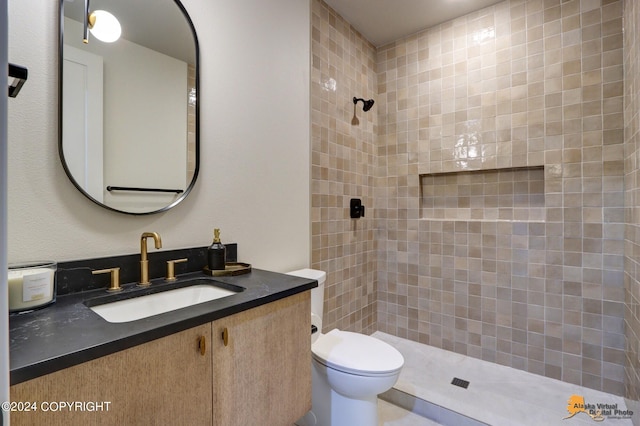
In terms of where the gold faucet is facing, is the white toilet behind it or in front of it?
in front

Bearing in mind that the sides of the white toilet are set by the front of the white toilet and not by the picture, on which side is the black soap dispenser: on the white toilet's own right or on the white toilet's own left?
on the white toilet's own right

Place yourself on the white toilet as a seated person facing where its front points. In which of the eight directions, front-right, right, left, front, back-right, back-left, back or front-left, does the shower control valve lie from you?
back-left

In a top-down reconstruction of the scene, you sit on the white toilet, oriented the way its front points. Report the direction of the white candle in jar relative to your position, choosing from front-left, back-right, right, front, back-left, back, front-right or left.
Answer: right

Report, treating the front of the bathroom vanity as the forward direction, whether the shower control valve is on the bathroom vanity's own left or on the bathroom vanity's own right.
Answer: on the bathroom vanity's own left

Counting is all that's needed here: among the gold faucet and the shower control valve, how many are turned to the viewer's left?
0

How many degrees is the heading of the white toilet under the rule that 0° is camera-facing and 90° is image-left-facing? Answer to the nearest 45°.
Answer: approximately 315°

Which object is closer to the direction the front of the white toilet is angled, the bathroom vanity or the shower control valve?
the bathroom vanity

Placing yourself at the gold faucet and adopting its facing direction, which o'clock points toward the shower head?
The shower head is roughly at 10 o'clock from the gold faucet.

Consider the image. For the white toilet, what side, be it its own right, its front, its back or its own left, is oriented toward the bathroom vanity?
right

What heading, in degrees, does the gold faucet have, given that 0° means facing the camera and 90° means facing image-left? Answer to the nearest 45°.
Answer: approximately 315°

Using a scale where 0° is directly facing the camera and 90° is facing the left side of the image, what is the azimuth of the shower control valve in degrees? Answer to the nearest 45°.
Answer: approximately 315°
